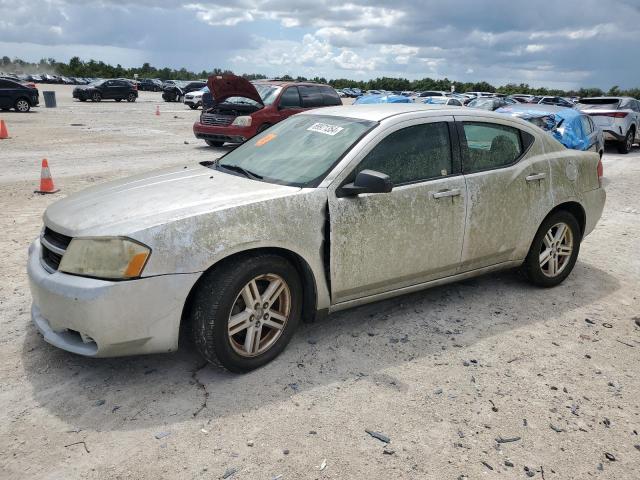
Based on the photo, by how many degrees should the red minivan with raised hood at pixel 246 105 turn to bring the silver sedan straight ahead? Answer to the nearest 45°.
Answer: approximately 45° to its left

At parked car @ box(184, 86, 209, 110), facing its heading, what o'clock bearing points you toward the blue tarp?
The blue tarp is roughly at 10 o'clock from the parked car.

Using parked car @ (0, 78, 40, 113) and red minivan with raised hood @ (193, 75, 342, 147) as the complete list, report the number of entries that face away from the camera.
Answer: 0

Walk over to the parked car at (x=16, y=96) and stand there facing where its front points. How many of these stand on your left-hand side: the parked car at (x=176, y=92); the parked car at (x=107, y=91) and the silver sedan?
1

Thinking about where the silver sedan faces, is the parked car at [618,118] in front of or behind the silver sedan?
behind

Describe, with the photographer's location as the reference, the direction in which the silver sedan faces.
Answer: facing the viewer and to the left of the viewer

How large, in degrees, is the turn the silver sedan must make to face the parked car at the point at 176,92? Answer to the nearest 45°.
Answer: approximately 135° to its right

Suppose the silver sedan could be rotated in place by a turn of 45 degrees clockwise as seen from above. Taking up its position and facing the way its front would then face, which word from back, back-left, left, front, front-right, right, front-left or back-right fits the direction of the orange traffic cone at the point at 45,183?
front-right

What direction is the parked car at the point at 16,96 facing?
to the viewer's left

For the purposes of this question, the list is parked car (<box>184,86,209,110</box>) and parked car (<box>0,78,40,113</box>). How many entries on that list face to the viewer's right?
0

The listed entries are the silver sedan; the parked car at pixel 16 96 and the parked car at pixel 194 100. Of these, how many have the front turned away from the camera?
0

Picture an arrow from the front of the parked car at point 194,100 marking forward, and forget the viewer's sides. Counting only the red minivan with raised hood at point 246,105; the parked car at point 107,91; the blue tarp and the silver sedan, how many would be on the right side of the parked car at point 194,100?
1
